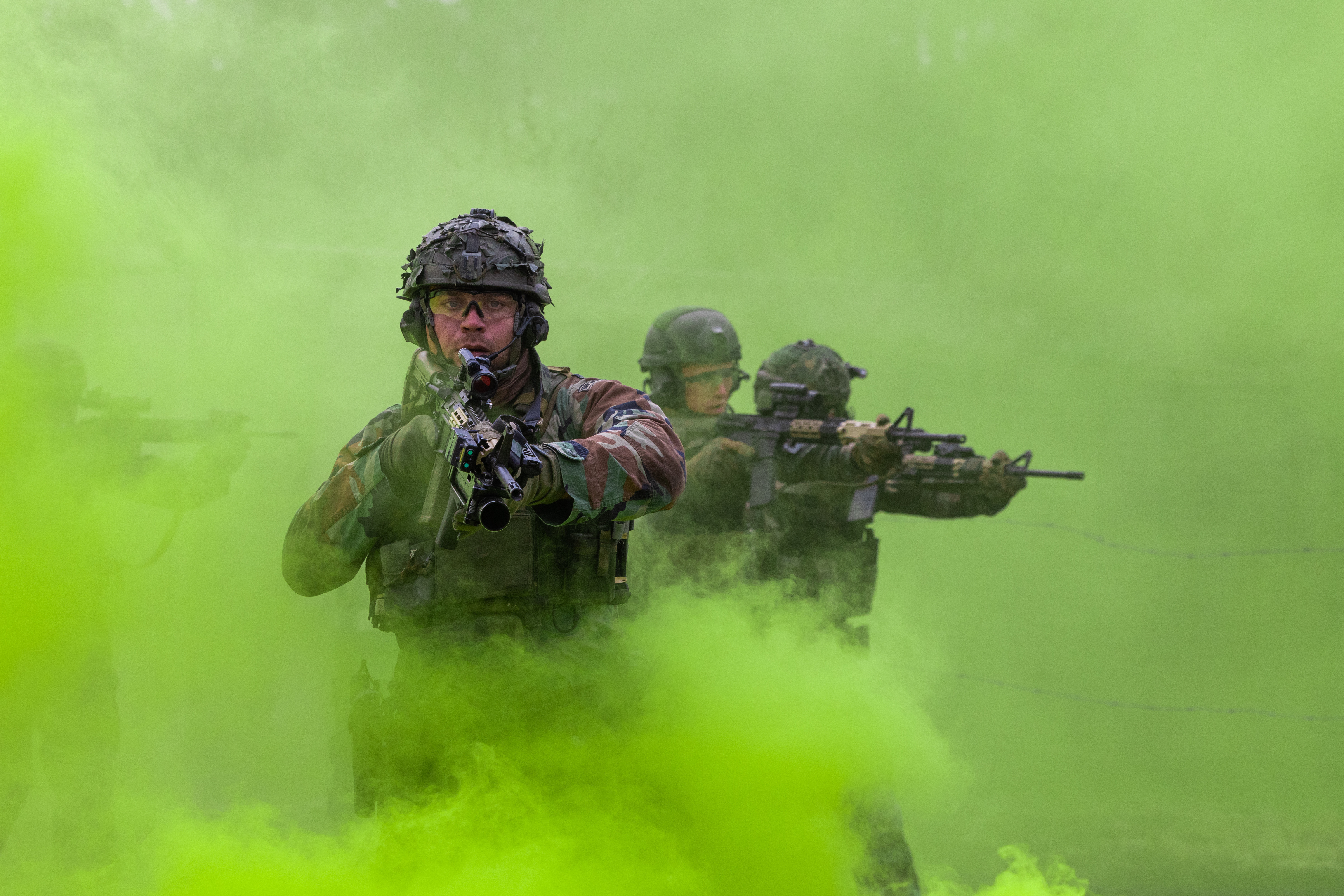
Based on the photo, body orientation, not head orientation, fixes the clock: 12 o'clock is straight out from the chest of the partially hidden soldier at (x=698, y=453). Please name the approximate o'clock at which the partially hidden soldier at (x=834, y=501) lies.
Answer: the partially hidden soldier at (x=834, y=501) is roughly at 10 o'clock from the partially hidden soldier at (x=698, y=453).

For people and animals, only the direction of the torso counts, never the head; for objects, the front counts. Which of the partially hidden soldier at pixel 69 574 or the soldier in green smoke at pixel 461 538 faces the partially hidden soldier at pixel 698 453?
the partially hidden soldier at pixel 69 574

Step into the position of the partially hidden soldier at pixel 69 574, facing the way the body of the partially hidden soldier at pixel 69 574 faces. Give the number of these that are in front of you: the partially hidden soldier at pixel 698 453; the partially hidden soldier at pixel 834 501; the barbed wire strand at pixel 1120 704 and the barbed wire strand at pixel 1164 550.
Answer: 4

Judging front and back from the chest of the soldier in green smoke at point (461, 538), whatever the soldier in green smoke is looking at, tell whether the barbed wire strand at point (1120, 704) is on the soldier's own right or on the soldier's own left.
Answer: on the soldier's own left

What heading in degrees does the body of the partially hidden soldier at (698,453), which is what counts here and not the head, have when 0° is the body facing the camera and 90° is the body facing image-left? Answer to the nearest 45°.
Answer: approximately 315°

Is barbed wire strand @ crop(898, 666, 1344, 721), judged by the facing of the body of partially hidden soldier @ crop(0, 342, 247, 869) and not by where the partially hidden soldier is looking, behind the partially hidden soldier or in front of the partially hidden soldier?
in front

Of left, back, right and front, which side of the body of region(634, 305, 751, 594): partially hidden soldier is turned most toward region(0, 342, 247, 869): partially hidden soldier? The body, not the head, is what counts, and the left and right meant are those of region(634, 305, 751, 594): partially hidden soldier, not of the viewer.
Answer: right

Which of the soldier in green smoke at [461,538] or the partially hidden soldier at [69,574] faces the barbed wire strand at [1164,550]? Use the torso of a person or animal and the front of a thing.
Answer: the partially hidden soldier

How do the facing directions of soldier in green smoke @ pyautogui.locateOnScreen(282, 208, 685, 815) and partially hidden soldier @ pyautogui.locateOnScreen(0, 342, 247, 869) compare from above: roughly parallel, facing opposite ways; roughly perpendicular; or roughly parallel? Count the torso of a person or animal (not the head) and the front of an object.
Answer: roughly perpendicular

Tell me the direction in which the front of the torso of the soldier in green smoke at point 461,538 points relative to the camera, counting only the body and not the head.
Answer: toward the camera

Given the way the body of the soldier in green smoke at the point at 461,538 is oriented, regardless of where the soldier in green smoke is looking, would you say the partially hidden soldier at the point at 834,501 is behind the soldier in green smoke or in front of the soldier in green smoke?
behind

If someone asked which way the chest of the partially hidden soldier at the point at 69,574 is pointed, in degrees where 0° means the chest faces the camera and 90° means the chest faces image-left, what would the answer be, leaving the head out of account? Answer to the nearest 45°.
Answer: approximately 270°

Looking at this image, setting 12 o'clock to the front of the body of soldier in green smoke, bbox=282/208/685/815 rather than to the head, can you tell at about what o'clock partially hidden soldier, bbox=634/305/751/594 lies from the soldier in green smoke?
The partially hidden soldier is roughly at 7 o'clock from the soldier in green smoke.

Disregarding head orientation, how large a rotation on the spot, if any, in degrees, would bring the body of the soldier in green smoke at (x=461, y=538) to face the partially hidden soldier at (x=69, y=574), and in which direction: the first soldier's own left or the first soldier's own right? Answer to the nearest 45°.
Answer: approximately 135° to the first soldier's own right
